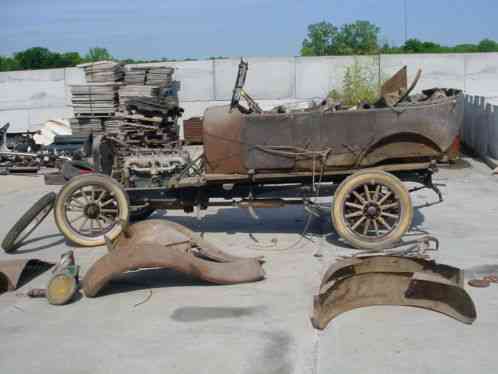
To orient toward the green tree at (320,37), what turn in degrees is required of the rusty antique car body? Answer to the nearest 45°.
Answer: approximately 90° to its right

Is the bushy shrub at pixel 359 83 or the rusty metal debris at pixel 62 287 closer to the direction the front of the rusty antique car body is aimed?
the rusty metal debris

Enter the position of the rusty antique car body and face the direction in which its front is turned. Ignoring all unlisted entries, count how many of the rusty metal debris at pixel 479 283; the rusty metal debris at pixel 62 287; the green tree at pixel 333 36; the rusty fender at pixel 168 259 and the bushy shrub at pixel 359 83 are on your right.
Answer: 2

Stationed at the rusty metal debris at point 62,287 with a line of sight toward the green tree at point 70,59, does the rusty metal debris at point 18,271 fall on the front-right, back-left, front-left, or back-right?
front-left

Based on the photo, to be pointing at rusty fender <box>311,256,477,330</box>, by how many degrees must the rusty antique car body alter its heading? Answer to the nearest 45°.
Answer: approximately 90° to its left

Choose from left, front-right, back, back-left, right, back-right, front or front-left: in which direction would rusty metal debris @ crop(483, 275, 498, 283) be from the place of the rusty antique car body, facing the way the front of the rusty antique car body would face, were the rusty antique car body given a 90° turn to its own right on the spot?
back-right

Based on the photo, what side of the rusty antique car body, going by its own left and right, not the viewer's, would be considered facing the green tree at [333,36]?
right

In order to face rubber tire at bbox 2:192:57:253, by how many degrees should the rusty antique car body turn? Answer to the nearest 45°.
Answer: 0° — it already faces it

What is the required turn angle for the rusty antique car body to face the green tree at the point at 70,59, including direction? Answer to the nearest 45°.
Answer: approximately 90° to its right

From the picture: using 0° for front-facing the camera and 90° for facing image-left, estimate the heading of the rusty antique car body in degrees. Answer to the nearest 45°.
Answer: approximately 90°

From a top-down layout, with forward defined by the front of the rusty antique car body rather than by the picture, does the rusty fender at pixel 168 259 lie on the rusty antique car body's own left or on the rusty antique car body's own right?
on the rusty antique car body's own left

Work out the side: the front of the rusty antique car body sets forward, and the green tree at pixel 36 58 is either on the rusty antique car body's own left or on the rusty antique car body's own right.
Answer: on the rusty antique car body's own right
